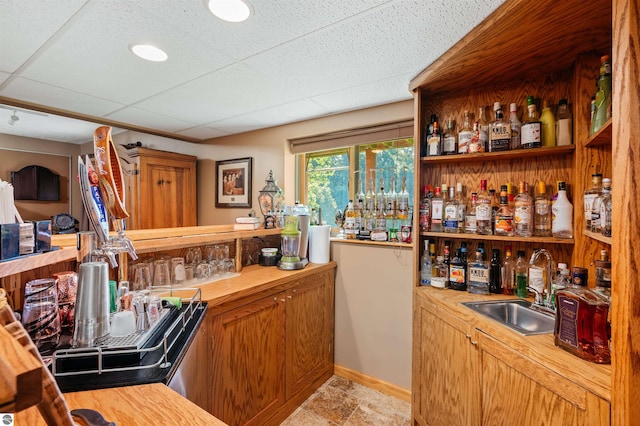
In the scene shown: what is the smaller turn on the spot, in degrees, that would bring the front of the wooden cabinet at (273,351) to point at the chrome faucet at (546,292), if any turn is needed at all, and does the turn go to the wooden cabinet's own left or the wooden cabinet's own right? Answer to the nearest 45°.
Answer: approximately 45° to the wooden cabinet's own left

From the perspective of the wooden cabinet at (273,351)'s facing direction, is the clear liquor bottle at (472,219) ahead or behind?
ahead

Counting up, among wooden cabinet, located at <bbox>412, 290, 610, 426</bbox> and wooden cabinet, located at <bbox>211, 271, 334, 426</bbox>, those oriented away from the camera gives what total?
0

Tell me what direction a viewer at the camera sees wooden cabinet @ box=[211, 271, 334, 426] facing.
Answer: facing the viewer and to the right of the viewer

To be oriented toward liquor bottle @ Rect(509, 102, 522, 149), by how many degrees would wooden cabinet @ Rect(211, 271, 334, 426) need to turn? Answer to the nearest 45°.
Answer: approximately 45° to its left

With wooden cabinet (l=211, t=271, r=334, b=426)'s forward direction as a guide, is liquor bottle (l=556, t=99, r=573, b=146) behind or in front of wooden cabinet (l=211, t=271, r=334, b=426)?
in front

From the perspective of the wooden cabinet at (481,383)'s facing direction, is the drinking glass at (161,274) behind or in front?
in front

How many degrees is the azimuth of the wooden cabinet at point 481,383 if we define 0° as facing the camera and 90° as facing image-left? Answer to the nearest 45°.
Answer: approximately 45°

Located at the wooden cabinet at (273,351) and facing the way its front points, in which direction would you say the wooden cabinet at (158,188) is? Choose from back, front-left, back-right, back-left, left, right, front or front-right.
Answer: back

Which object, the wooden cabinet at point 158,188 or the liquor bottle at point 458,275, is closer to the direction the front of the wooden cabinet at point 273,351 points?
the liquor bottle
